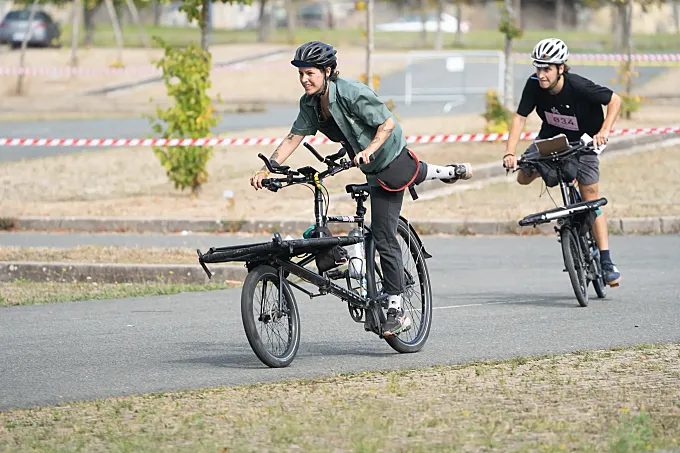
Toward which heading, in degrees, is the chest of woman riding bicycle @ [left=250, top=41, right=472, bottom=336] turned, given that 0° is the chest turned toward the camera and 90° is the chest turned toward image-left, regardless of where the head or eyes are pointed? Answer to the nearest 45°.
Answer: approximately 45°

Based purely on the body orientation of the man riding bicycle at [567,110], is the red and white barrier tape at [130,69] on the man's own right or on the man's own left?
on the man's own right

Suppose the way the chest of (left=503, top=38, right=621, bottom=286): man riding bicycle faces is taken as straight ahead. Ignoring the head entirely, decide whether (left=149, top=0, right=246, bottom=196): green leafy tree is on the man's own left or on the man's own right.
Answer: on the man's own right

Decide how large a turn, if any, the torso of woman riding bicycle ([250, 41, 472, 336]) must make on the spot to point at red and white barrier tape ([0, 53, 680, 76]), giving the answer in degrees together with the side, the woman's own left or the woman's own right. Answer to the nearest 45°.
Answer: approximately 135° to the woman's own right

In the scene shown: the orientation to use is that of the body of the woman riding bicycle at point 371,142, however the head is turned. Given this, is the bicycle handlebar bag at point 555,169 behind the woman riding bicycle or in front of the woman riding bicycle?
behind

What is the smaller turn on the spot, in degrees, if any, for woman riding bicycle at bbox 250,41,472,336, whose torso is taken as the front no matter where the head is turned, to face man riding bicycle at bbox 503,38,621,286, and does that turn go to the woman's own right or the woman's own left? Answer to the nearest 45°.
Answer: approximately 180°

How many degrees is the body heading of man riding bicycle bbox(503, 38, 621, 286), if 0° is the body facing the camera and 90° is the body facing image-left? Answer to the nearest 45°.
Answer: approximately 45°

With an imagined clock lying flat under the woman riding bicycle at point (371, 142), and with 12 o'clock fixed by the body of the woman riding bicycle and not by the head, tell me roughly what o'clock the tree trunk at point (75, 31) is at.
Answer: The tree trunk is roughly at 4 o'clock from the woman riding bicycle.

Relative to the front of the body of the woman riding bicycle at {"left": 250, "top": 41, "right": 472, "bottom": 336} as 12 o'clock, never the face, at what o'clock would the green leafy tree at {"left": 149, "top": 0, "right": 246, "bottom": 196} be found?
The green leafy tree is roughly at 4 o'clock from the woman riding bicycle.
